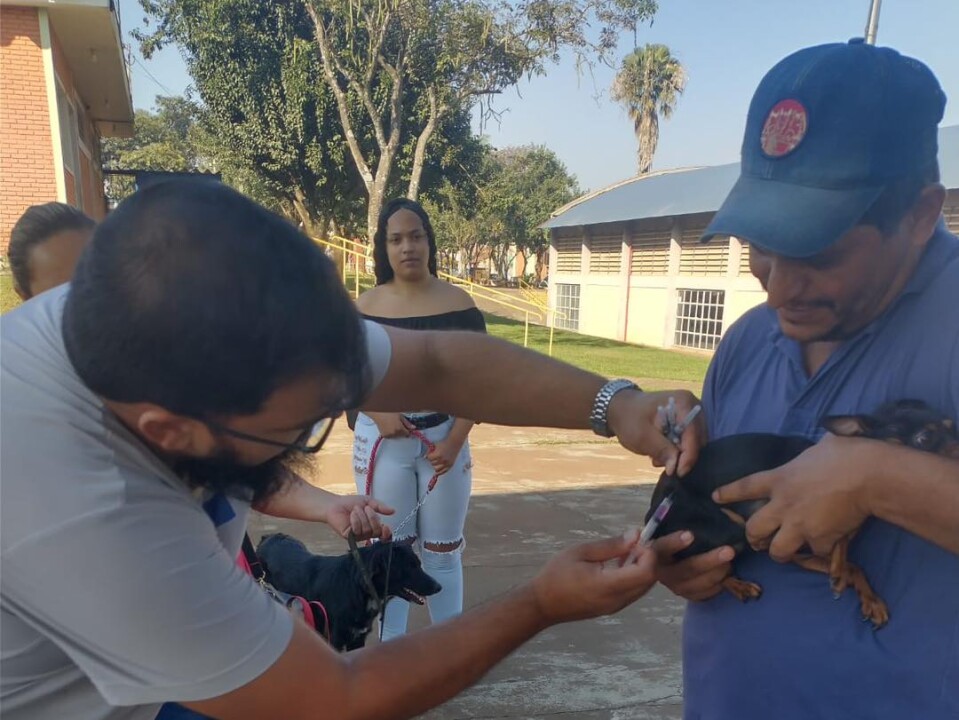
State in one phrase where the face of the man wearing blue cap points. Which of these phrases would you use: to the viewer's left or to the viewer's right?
to the viewer's left

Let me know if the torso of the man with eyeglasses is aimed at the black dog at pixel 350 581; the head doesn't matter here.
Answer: no

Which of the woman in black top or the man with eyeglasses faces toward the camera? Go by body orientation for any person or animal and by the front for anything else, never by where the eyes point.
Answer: the woman in black top

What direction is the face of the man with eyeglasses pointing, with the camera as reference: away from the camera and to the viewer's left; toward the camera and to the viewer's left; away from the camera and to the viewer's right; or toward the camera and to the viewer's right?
away from the camera and to the viewer's right

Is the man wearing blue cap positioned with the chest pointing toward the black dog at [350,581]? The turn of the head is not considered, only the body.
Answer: no

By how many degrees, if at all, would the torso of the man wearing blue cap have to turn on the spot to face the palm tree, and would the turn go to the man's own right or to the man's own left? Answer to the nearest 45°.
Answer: approximately 135° to the man's own right

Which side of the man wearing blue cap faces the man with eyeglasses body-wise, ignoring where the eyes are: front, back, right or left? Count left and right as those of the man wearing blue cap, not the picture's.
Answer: front

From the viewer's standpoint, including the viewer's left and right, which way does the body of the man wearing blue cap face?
facing the viewer and to the left of the viewer

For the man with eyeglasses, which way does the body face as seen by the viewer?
to the viewer's right

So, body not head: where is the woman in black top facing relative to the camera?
toward the camera

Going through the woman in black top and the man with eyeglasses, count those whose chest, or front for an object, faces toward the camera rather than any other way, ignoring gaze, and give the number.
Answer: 1

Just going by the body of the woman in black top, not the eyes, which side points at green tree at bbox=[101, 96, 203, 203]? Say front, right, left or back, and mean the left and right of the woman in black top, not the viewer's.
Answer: back

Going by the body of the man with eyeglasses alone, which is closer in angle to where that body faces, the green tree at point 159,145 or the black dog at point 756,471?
the black dog

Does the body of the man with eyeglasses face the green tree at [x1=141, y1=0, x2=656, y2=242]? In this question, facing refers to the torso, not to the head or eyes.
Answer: no

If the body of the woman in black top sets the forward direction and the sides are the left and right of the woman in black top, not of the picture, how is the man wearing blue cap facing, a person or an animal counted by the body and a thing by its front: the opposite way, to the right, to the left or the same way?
to the right

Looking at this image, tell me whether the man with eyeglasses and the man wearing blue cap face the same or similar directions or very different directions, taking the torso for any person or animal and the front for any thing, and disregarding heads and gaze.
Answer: very different directions

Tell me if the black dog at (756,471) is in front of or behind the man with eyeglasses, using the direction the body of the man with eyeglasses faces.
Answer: in front
